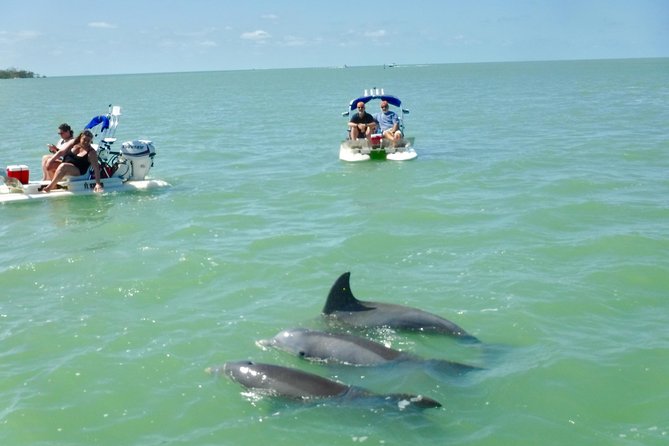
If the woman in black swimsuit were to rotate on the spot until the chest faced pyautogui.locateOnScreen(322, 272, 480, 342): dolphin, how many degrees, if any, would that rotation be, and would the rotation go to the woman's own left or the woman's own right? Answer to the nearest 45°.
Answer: approximately 45° to the woman's own left

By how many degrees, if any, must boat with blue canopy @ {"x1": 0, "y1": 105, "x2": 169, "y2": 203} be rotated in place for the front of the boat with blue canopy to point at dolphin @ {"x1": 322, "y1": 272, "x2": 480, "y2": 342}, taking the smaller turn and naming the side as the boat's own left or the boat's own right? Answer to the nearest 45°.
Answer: approximately 90° to the boat's own left

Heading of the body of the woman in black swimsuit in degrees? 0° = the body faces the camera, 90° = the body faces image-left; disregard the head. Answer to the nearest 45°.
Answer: approximately 45°

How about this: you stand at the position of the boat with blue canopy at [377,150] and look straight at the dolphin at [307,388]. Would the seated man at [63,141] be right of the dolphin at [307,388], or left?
right

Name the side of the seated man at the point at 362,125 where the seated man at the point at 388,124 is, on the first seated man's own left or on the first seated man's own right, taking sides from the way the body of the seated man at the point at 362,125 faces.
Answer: on the first seated man's own left

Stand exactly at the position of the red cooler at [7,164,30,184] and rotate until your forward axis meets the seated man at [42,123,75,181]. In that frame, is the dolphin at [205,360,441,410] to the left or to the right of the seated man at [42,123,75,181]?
right

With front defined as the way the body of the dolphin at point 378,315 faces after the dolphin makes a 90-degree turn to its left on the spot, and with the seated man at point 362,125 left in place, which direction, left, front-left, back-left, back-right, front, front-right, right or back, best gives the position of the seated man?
back

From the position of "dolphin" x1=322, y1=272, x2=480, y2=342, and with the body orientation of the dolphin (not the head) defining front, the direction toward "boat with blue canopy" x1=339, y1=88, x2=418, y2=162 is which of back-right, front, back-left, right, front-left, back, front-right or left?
right

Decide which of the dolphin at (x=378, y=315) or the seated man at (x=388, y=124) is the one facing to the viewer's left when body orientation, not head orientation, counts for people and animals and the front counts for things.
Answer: the dolphin

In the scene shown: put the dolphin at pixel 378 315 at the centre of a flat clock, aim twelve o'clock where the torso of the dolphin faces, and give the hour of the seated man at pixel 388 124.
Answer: The seated man is roughly at 3 o'clock from the dolphin.

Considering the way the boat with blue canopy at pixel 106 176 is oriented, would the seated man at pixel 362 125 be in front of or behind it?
behind

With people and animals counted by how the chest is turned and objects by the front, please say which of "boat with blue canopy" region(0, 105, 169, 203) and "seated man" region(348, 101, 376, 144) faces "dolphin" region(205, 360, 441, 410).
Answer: the seated man

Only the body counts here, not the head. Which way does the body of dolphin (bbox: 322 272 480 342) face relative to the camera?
to the viewer's left

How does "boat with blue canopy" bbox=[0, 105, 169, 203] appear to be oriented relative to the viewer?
to the viewer's left

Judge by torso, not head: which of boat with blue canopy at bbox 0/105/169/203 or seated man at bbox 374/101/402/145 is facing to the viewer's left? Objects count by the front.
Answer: the boat with blue canopy
